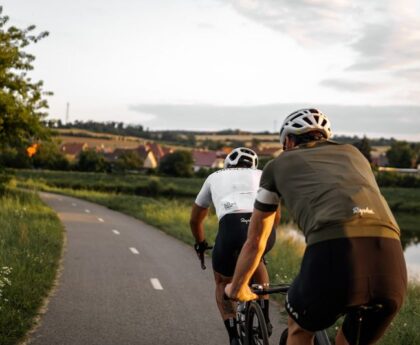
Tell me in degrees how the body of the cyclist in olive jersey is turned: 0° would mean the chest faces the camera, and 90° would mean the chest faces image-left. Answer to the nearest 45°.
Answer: approximately 135°

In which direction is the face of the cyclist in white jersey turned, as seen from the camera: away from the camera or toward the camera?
away from the camera

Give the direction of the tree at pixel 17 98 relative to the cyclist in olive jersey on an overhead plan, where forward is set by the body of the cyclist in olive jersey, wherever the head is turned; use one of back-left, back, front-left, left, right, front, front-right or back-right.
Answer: front

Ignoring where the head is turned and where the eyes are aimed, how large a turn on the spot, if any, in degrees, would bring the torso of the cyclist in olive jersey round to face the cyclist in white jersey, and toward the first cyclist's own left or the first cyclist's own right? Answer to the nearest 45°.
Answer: approximately 45° to the first cyclist's own right

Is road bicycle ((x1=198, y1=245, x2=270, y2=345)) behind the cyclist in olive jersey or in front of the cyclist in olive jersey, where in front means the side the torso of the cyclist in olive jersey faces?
in front

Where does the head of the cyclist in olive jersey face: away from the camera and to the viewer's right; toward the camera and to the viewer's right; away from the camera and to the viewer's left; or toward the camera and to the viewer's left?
away from the camera and to the viewer's left
